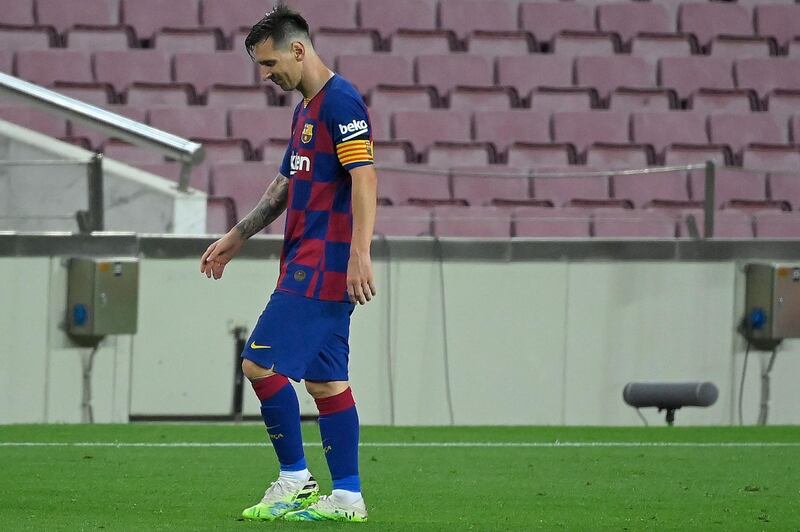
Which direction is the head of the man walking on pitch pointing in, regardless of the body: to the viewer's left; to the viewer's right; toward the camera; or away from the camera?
to the viewer's left

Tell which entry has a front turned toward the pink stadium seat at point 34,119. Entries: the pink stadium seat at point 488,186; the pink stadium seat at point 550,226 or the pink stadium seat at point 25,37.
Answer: the pink stadium seat at point 25,37

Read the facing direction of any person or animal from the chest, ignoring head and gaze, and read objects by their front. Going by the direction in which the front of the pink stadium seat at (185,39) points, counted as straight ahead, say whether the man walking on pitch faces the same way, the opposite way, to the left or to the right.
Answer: to the right

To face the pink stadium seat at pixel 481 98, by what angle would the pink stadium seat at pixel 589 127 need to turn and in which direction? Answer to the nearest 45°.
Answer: approximately 90° to its right

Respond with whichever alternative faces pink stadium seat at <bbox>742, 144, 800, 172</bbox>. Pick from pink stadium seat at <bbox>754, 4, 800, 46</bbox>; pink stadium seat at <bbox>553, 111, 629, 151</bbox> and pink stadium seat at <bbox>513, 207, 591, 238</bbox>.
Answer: pink stadium seat at <bbox>754, 4, 800, 46</bbox>

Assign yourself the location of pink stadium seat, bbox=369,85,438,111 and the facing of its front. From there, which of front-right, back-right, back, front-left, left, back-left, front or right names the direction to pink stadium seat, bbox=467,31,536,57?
back-left

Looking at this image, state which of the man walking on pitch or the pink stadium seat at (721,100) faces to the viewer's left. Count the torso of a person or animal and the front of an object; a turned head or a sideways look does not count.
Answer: the man walking on pitch

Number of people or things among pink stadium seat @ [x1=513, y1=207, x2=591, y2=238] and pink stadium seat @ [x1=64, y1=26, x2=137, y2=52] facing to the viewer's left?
0

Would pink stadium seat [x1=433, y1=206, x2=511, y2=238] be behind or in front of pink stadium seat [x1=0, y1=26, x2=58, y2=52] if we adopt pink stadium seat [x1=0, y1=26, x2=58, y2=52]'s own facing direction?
in front

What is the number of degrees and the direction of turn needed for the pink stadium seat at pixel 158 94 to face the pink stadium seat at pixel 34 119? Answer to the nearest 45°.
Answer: approximately 45° to its right

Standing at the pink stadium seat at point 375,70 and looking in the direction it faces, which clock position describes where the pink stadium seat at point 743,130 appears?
the pink stadium seat at point 743,130 is roughly at 9 o'clock from the pink stadium seat at point 375,70.

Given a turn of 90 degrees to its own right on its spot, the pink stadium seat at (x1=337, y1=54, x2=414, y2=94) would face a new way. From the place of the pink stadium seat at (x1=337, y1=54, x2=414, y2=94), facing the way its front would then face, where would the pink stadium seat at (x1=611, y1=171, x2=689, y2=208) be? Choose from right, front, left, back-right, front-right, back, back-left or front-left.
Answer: back-left

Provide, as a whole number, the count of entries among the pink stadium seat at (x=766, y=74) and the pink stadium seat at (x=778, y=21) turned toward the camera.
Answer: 2

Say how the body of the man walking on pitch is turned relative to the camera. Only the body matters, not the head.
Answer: to the viewer's left
